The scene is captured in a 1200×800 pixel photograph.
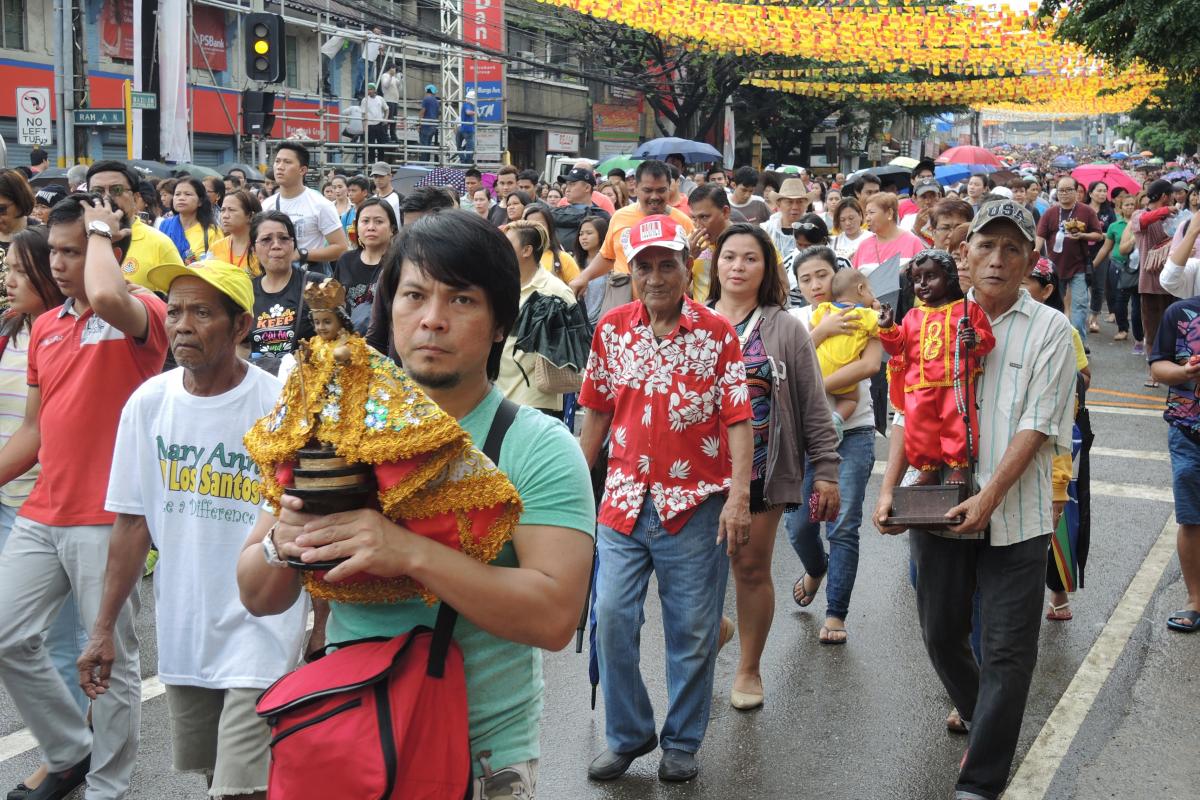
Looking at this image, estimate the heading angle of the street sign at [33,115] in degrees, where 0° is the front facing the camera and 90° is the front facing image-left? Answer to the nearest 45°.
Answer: approximately 0°

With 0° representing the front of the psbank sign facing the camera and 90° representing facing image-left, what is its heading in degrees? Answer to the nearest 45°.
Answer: approximately 0°

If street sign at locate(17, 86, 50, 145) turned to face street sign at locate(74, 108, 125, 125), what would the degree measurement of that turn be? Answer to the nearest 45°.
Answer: approximately 90° to its left

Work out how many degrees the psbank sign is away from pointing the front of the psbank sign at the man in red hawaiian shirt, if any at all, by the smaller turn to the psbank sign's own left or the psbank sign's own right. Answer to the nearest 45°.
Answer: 0° — it already faces them

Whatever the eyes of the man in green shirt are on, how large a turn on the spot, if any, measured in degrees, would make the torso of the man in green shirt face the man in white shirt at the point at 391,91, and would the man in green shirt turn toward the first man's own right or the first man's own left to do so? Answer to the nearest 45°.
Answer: approximately 135° to the first man's own right

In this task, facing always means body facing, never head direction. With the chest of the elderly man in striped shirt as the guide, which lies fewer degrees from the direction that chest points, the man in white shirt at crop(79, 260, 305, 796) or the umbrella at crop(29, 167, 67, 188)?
the man in white shirt
